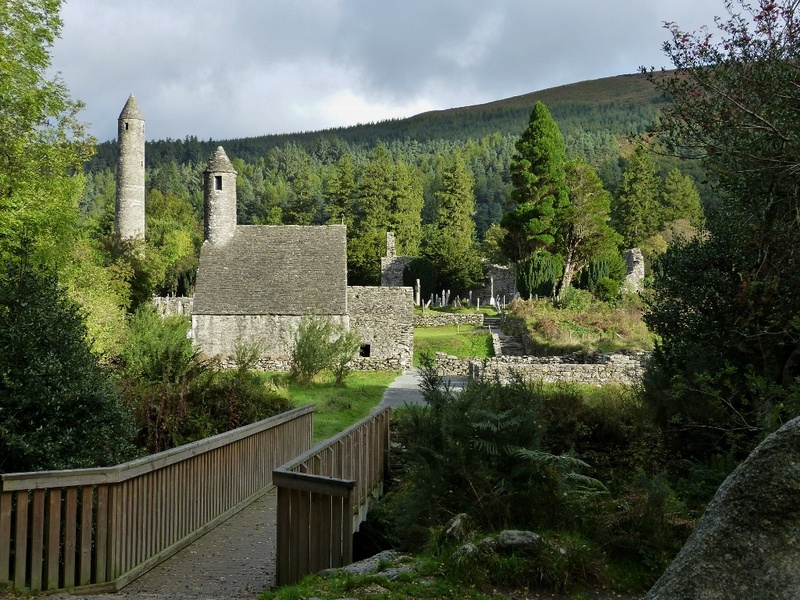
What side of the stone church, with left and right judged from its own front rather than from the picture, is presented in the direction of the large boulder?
left

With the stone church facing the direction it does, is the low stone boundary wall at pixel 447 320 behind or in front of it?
behind

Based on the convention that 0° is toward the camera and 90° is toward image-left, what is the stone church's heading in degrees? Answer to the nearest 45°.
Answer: approximately 90°

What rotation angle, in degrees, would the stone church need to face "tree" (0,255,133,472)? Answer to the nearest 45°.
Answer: approximately 90° to its left

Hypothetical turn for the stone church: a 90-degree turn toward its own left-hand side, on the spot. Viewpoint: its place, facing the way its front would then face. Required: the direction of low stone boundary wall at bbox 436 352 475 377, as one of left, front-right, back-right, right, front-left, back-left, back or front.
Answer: front-left

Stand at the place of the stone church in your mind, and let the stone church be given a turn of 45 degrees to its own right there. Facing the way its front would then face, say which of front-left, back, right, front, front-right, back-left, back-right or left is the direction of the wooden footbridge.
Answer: back-left

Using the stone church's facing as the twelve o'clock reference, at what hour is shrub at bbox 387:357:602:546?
The shrub is roughly at 9 o'clock from the stone church.

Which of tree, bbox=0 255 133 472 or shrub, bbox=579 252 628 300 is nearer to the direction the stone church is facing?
the tree

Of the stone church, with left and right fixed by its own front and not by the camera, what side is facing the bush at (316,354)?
left
